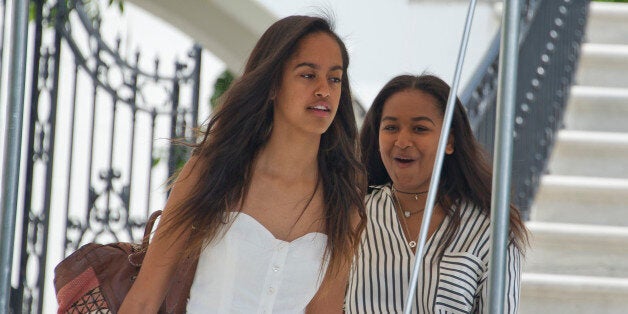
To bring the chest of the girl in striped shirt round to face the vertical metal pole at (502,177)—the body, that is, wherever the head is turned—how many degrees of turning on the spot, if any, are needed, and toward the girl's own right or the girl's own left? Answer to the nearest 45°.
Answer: approximately 45° to the girl's own left

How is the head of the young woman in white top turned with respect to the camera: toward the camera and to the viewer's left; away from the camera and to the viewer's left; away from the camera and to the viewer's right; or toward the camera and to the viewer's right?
toward the camera and to the viewer's right

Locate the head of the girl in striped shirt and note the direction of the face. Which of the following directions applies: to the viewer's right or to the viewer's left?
to the viewer's left

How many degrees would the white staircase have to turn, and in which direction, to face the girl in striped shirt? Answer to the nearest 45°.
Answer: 0° — it already faces them

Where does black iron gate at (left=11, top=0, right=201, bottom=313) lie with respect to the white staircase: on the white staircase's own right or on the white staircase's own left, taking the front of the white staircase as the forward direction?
on the white staircase's own right

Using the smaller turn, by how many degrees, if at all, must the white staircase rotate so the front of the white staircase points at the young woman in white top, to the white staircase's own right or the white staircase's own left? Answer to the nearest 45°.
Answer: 0° — it already faces them

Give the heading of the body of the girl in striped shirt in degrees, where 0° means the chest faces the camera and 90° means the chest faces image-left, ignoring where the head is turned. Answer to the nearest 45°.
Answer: approximately 45°
